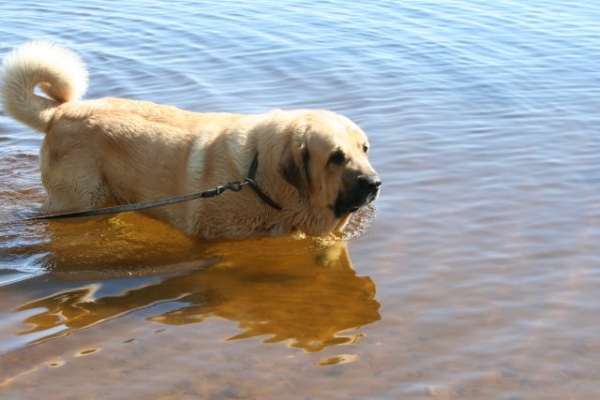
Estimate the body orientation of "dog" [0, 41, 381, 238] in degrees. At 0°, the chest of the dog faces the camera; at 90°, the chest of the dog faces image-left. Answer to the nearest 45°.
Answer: approximately 270°
